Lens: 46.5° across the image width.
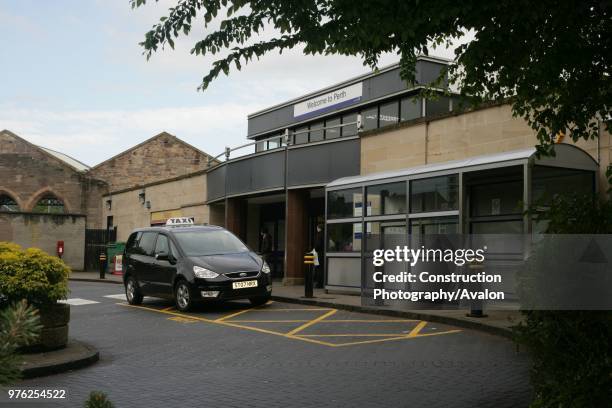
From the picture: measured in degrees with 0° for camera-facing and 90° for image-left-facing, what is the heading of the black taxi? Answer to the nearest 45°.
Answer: approximately 315°

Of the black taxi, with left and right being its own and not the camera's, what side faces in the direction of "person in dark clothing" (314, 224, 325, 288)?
left

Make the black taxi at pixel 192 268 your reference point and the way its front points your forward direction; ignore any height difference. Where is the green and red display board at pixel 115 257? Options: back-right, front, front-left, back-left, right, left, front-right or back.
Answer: back-left

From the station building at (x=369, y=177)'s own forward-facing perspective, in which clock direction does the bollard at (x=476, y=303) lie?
The bollard is roughly at 10 o'clock from the station building.

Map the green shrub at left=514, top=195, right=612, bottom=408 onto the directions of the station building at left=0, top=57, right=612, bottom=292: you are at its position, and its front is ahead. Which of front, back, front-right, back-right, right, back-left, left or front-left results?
front-left

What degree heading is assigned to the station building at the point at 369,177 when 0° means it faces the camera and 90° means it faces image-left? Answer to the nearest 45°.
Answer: approximately 45°
